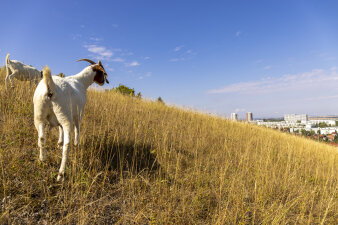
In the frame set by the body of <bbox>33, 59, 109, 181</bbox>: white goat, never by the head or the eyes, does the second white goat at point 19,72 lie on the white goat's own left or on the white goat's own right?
on the white goat's own left

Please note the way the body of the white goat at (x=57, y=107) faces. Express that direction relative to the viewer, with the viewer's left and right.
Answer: facing away from the viewer and to the right of the viewer
